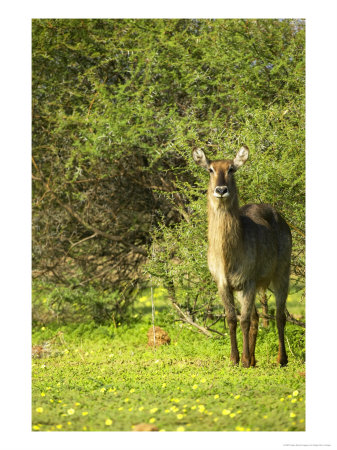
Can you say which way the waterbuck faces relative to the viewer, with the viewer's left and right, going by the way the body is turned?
facing the viewer and to the left of the viewer
